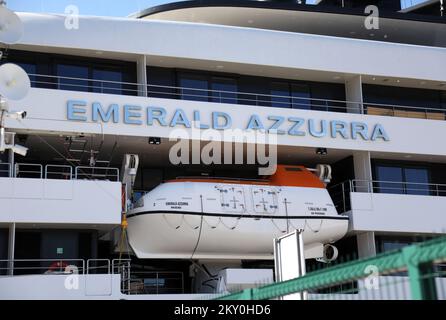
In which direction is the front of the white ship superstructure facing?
to the viewer's left
